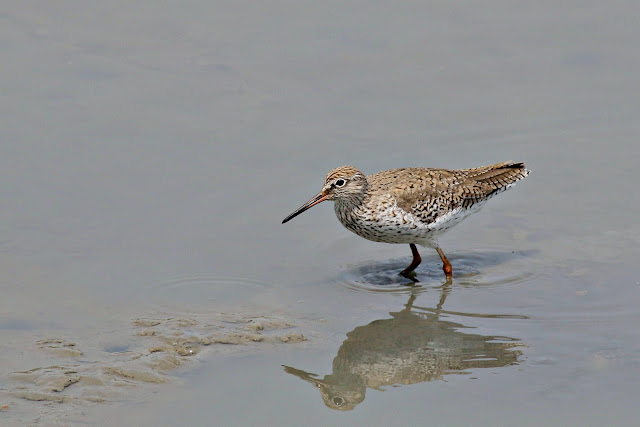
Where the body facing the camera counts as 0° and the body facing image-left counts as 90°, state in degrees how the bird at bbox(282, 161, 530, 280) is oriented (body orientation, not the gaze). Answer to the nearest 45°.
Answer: approximately 90°
